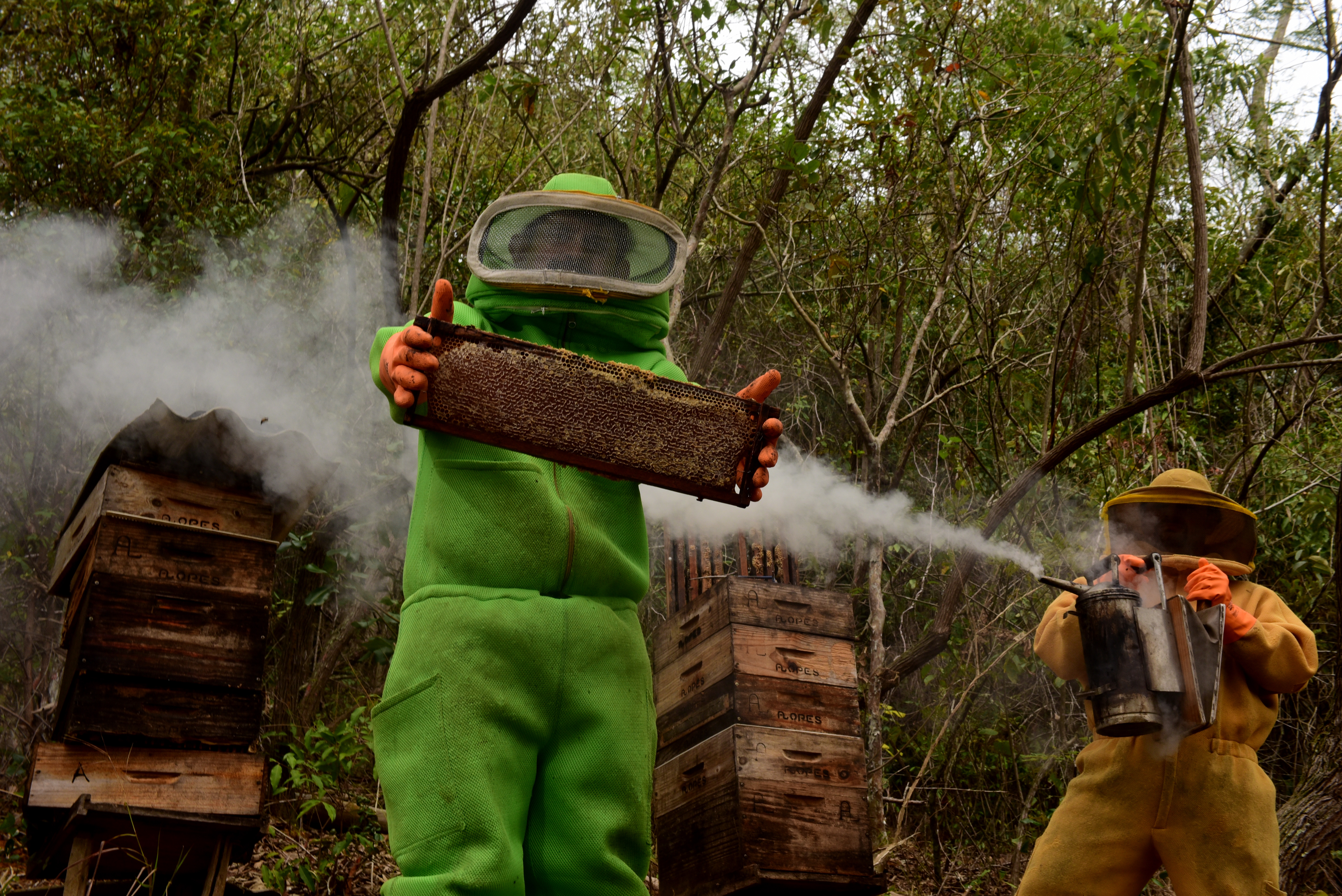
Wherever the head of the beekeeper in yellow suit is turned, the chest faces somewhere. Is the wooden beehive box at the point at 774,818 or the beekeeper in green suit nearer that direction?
the beekeeper in green suit

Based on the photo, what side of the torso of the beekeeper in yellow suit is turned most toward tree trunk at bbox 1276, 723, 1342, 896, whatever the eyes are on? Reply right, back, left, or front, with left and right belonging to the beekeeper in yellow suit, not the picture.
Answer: back

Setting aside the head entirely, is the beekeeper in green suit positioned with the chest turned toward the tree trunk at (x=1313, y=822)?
no

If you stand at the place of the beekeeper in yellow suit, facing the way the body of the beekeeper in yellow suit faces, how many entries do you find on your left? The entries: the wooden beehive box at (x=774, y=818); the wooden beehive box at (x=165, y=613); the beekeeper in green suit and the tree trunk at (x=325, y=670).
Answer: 0

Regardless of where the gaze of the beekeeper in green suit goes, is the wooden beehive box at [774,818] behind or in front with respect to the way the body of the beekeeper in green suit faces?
behind

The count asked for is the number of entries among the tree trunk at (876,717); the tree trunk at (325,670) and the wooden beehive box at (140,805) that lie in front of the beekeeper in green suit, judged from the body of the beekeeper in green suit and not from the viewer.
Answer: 0

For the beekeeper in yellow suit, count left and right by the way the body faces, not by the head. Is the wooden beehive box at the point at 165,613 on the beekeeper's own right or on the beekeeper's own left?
on the beekeeper's own right

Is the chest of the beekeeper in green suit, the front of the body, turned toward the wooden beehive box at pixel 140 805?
no

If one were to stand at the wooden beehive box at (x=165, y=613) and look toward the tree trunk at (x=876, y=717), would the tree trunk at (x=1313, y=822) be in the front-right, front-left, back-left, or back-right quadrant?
front-right

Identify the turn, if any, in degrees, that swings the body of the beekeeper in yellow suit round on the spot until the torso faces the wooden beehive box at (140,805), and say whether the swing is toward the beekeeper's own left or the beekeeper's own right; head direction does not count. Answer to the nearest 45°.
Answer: approximately 90° to the beekeeper's own right

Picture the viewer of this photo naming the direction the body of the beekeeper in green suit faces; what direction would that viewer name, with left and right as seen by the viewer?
facing the viewer

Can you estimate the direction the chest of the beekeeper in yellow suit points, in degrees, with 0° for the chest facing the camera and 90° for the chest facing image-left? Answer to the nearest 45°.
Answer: approximately 0°
